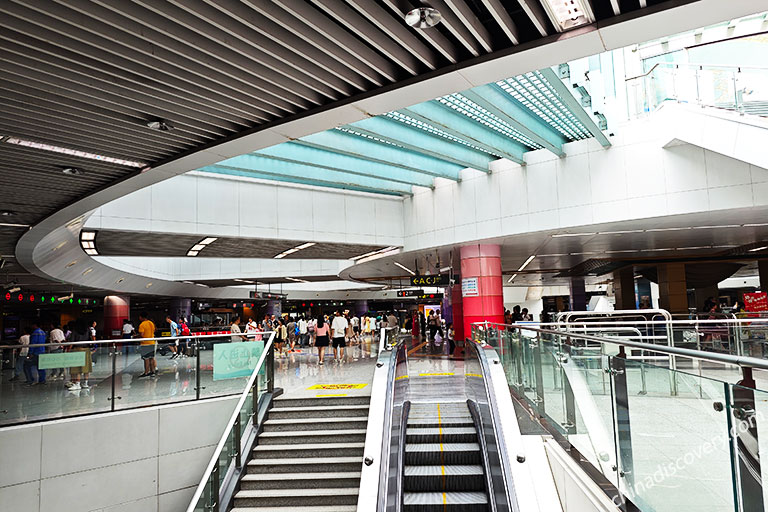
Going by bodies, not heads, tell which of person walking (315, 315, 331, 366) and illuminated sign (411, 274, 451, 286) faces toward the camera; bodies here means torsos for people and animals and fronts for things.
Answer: the illuminated sign

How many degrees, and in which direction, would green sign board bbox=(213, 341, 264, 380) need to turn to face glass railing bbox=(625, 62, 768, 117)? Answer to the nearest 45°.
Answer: approximately 90° to its left

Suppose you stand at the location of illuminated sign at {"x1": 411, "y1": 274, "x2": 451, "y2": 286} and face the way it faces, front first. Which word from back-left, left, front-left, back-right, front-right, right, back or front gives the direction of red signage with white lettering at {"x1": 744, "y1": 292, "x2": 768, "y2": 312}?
left

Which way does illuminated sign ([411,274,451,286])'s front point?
toward the camera

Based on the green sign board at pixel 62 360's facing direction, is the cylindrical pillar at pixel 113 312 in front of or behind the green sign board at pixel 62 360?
behind

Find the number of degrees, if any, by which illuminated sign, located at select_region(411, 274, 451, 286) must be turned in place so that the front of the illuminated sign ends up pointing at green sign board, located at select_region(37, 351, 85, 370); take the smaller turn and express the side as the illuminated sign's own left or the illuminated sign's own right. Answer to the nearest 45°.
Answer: approximately 45° to the illuminated sign's own right

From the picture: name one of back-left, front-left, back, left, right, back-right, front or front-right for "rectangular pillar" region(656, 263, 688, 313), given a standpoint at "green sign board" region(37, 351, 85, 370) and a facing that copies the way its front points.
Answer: left

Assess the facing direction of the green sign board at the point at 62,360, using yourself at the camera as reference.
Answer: facing the viewer
